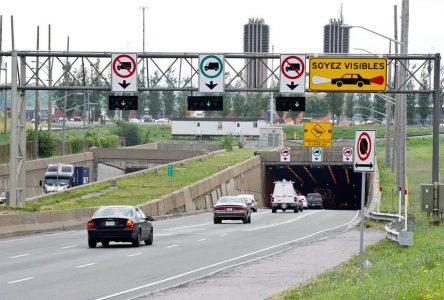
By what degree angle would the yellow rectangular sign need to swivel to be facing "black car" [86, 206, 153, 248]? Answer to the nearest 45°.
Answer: approximately 45° to its right

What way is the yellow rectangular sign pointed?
toward the camera
